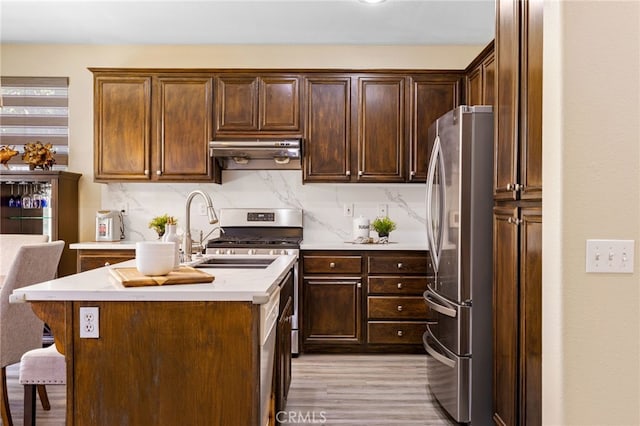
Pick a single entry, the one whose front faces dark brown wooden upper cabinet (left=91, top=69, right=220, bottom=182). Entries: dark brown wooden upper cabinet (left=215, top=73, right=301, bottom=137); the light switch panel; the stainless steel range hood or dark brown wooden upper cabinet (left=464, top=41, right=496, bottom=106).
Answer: dark brown wooden upper cabinet (left=464, top=41, right=496, bottom=106)

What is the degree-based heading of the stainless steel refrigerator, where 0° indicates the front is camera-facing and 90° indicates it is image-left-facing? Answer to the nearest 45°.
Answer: approximately 90°

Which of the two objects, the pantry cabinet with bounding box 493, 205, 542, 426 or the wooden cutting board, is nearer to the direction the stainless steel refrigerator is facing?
the wooden cutting board

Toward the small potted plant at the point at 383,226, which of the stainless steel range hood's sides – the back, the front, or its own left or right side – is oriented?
left

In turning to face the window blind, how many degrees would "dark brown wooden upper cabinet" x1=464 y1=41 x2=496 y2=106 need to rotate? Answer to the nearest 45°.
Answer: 0° — it already faces it

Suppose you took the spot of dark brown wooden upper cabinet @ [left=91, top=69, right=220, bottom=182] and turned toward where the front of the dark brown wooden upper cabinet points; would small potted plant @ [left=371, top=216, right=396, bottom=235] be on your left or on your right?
on your left

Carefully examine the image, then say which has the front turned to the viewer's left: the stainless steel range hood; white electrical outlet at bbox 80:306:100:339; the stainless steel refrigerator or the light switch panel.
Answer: the stainless steel refrigerator

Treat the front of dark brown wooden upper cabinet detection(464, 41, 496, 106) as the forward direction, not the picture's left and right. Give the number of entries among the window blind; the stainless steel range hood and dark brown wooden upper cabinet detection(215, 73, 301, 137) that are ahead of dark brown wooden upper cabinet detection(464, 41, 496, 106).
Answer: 3

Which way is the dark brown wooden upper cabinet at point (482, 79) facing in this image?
to the viewer's left

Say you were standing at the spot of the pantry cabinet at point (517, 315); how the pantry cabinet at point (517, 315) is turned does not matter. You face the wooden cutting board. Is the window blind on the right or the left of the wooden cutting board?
right
